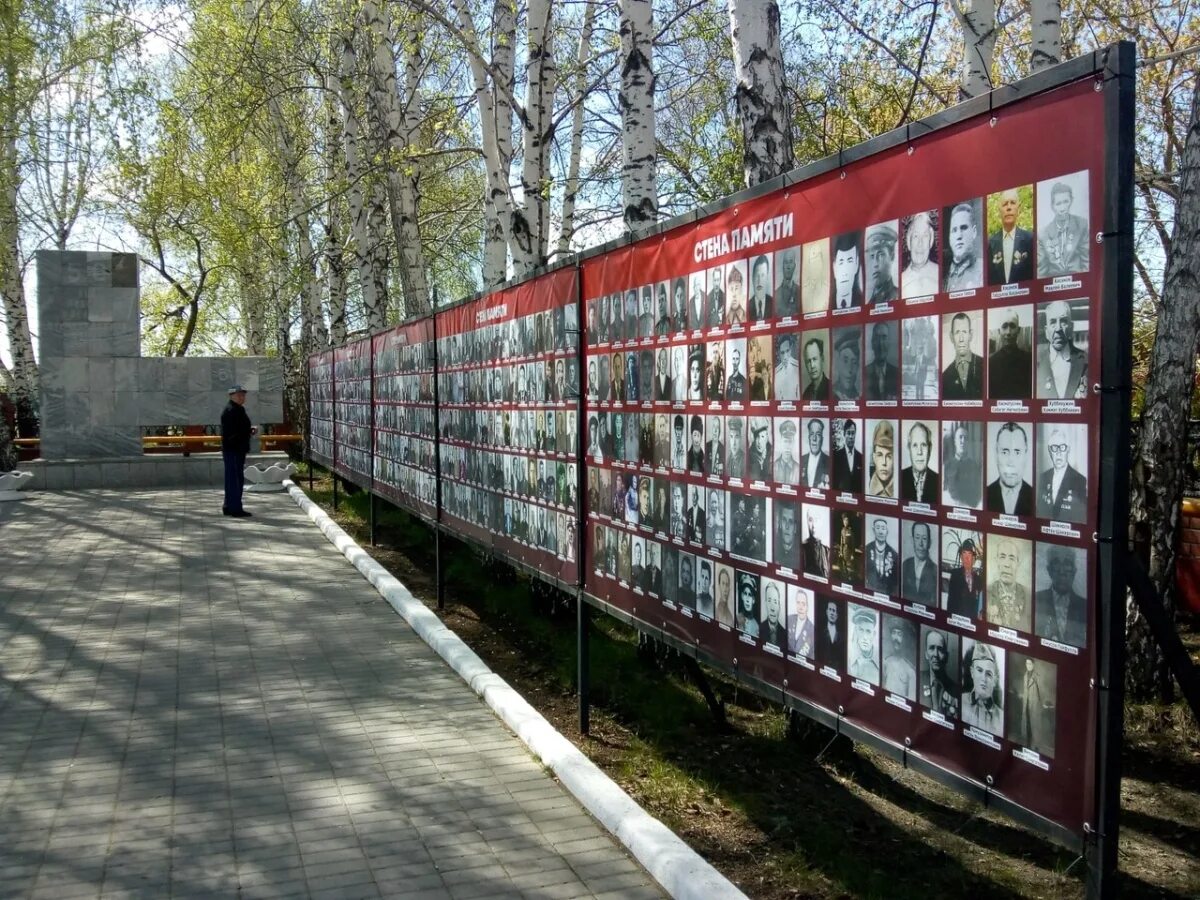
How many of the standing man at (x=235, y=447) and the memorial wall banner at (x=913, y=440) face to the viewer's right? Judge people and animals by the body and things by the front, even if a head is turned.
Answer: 1

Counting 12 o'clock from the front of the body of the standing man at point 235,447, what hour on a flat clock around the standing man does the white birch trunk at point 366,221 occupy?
The white birch trunk is roughly at 10 o'clock from the standing man.

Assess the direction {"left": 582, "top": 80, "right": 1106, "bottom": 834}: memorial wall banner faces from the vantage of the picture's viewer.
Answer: facing the viewer and to the left of the viewer

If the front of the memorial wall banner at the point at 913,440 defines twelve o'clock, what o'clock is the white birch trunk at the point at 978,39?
The white birch trunk is roughly at 5 o'clock from the memorial wall banner.

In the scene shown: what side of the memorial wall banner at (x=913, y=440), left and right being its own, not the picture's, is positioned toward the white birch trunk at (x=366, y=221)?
right

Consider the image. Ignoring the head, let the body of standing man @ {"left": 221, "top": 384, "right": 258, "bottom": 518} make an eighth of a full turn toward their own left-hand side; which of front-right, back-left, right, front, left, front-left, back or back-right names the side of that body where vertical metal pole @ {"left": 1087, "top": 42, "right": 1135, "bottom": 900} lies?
back-right

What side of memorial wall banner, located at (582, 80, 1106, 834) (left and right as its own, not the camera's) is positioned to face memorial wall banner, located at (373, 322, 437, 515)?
right

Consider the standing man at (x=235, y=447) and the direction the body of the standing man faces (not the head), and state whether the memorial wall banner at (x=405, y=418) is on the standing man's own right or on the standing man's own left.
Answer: on the standing man's own right

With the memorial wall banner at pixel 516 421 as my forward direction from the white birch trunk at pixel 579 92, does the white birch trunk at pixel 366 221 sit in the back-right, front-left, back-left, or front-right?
back-right

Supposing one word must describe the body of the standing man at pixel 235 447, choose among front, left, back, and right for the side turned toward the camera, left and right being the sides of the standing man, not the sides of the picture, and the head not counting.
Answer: right
